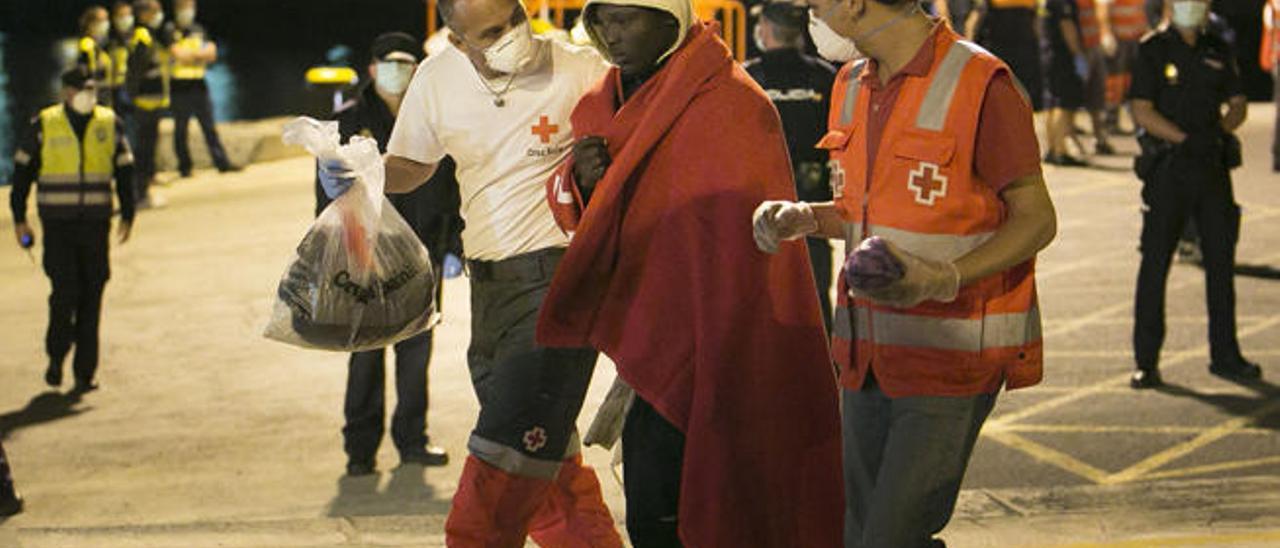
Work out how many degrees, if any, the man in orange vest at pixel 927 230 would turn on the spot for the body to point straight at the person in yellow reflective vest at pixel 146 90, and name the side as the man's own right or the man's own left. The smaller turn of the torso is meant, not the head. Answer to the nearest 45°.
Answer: approximately 90° to the man's own right

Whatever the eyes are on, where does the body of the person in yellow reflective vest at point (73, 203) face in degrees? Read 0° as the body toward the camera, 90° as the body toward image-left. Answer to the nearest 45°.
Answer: approximately 0°

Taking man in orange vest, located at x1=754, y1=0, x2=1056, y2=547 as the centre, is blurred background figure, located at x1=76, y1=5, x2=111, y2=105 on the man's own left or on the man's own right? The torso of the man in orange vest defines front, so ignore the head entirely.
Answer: on the man's own right

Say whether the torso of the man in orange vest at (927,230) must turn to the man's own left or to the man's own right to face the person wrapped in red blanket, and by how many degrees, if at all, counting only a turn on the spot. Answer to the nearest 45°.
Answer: approximately 45° to the man's own right

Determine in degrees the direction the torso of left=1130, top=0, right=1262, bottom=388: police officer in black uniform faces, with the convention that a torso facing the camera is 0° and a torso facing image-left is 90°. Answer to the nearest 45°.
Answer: approximately 0°
